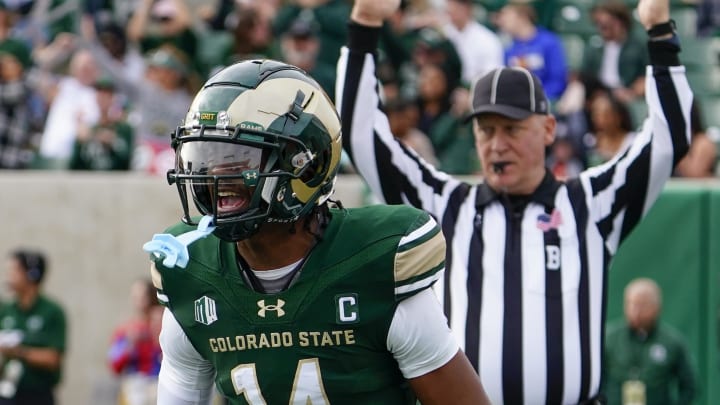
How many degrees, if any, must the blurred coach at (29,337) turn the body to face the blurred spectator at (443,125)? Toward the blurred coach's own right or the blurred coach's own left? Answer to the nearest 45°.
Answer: approximately 135° to the blurred coach's own left

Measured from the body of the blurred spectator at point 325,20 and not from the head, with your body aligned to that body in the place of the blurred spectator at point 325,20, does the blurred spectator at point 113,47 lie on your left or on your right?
on your right

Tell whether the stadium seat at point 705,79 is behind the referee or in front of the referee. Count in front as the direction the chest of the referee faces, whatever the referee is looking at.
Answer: behind

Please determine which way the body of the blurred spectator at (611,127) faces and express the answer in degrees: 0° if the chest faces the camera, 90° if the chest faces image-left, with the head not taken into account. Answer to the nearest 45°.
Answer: approximately 45°
